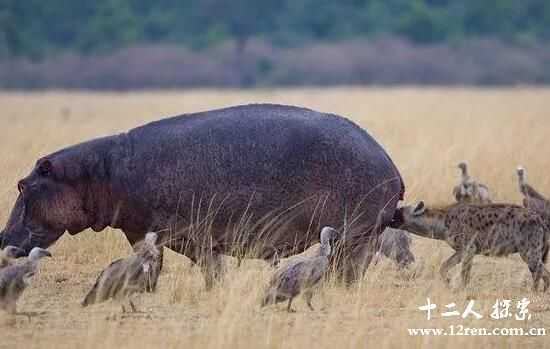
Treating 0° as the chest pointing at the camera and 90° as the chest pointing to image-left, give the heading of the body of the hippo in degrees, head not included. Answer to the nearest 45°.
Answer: approximately 90°

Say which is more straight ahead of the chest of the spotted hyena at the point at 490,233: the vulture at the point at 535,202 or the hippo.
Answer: the hippo

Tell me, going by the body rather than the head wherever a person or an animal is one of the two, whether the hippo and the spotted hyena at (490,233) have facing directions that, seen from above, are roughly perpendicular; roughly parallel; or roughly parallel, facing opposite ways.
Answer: roughly parallel

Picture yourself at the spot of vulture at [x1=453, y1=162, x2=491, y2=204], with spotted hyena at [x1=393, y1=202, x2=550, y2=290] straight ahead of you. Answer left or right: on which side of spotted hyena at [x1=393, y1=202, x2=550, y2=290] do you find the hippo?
right

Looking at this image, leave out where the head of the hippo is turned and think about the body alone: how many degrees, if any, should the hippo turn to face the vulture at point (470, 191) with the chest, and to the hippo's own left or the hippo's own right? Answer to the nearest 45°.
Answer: approximately 135° to the hippo's own right

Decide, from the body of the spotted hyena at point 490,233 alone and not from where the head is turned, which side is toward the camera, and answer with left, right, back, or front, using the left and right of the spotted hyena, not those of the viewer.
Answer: left

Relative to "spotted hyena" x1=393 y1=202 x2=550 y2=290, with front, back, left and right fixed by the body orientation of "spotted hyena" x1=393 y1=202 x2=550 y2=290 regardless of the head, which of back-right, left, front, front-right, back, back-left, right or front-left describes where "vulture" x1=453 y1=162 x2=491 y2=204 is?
right

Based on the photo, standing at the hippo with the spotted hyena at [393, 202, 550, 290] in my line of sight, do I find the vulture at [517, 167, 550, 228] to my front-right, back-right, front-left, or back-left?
front-left

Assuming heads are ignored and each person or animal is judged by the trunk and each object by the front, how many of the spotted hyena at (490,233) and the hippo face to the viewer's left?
2
